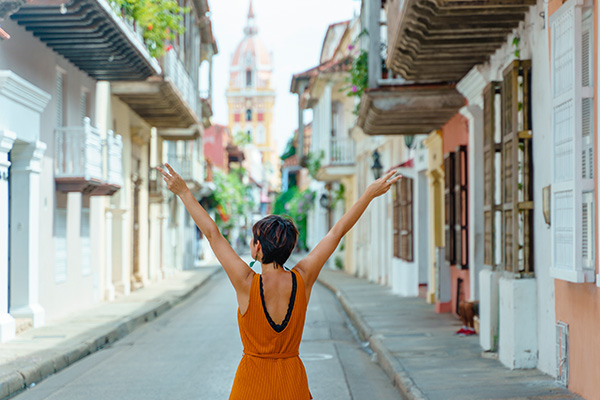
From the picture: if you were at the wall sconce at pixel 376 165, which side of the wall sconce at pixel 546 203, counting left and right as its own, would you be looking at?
right

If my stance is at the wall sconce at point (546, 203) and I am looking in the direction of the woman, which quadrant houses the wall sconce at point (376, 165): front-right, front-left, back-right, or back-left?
back-right

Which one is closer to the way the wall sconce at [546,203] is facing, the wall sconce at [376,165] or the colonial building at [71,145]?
the colonial building

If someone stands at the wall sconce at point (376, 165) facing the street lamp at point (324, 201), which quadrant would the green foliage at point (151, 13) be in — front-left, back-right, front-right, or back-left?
back-left

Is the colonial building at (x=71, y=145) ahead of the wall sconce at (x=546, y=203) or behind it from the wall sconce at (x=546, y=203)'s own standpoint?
ahead

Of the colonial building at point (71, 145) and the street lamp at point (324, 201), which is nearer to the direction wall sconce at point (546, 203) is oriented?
the colonial building

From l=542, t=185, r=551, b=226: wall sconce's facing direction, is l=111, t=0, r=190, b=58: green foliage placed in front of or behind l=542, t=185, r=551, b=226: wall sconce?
in front

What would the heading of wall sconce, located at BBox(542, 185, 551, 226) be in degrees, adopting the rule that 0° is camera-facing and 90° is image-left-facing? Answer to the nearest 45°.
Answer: approximately 90°

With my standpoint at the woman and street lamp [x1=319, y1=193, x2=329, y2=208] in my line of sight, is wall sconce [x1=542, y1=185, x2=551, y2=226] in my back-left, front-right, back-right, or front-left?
front-right
